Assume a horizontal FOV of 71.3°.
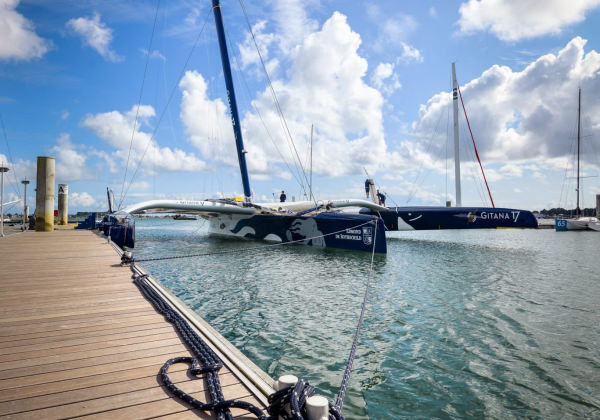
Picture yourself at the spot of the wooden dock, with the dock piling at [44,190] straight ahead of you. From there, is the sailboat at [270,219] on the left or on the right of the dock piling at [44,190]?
right

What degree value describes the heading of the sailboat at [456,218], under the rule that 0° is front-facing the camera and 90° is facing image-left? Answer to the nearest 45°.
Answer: approximately 270°

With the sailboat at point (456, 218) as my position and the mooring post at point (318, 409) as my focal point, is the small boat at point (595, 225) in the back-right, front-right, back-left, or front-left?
back-left

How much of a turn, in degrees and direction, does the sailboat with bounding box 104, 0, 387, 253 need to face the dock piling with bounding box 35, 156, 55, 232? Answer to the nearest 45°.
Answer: approximately 135° to its right

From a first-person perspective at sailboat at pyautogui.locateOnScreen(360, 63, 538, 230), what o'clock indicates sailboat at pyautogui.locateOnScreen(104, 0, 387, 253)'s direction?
sailboat at pyautogui.locateOnScreen(104, 0, 387, 253) is roughly at 5 o'clock from sailboat at pyautogui.locateOnScreen(360, 63, 538, 230).

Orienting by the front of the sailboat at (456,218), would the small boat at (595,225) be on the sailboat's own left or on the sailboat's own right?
on the sailboat's own left

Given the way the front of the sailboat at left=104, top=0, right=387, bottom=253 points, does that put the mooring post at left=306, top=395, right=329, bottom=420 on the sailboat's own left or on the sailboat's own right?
on the sailboat's own right

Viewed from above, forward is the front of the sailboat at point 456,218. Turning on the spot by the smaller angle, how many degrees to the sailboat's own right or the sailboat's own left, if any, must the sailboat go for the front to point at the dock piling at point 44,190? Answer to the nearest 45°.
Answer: approximately 135° to the sailboat's own right
